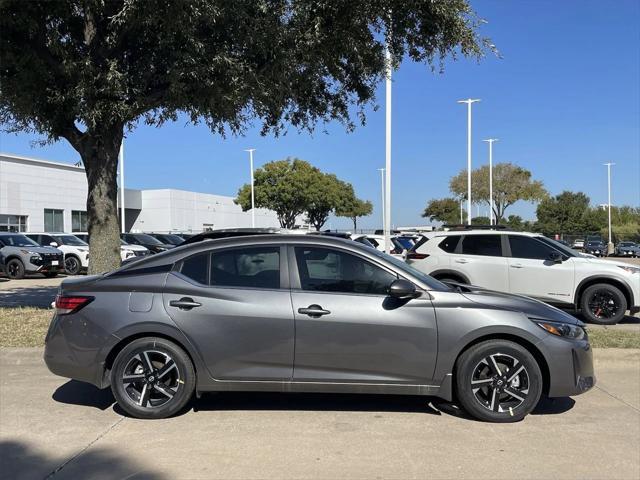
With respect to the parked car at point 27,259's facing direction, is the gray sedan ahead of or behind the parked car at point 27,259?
ahead

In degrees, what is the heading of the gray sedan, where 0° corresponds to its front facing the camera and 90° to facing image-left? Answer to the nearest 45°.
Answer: approximately 270°

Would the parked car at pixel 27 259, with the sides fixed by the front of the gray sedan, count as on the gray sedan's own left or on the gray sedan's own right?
on the gray sedan's own left

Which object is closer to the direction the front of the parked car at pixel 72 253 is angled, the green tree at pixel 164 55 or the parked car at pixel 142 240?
the green tree

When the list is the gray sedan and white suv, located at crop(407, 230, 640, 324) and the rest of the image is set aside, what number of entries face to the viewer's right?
2

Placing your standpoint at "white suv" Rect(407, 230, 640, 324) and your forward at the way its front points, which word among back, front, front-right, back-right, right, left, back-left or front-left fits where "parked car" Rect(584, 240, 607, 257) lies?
left

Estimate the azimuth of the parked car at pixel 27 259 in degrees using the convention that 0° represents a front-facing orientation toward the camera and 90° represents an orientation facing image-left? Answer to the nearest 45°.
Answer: approximately 315°

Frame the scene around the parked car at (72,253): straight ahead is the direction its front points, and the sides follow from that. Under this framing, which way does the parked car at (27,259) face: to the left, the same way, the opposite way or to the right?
the same way

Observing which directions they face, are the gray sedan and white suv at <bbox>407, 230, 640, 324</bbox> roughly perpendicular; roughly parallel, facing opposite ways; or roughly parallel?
roughly parallel

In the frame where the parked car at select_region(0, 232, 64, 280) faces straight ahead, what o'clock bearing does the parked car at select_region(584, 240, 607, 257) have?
the parked car at select_region(584, 240, 607, 257) is roughly at 10 o'clock from the parked car at select_region(0, 232, 64, 280).

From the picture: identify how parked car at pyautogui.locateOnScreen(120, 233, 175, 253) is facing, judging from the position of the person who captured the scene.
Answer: facing the viewer and to the right of the viewer

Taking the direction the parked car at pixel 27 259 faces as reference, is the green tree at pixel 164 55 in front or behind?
in front

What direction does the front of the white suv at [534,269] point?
to the viewer's right
